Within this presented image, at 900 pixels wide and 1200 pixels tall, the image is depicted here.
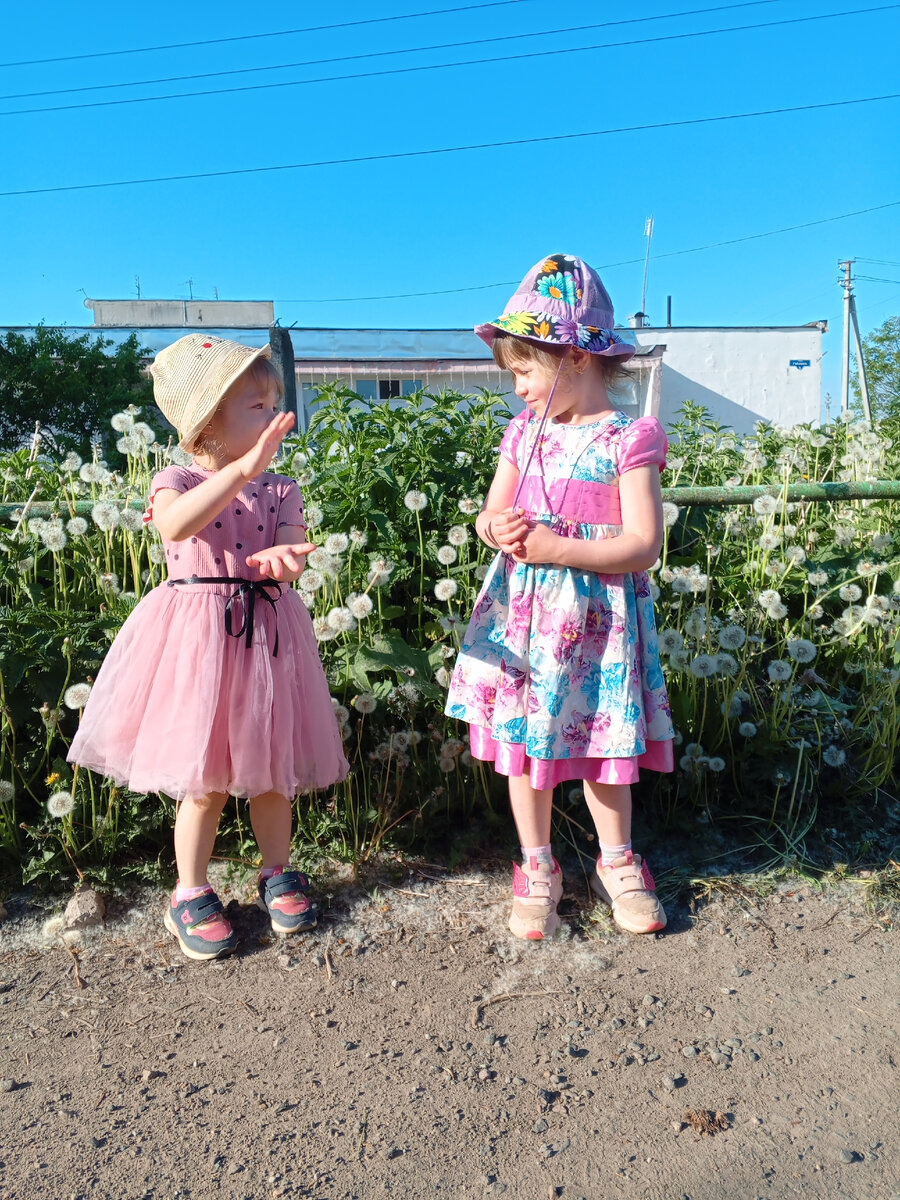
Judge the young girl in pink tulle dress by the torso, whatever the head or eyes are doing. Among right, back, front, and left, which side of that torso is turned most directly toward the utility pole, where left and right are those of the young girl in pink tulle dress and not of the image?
left

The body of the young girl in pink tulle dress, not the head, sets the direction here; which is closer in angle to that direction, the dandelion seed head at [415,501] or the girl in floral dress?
the girl in floral dress

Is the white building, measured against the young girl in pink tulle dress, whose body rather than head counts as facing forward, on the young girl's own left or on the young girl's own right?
on the young girl's own left

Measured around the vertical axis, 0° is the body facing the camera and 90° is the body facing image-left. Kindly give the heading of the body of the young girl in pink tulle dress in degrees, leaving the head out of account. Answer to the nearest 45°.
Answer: approximately 315°

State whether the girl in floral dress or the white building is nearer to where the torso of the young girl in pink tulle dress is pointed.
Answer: the girl in floral dress

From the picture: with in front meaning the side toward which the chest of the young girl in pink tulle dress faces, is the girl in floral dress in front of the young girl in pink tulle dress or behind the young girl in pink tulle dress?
in front

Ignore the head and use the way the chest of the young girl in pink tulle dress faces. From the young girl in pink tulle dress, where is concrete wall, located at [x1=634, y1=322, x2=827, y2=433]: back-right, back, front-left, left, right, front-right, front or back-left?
left

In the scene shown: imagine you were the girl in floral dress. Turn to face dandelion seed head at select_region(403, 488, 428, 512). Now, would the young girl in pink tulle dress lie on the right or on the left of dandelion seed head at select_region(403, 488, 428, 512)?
left
